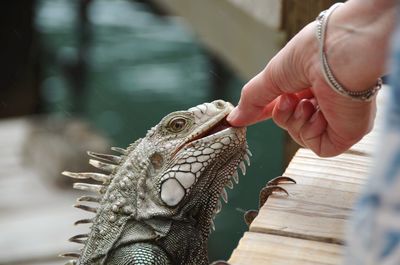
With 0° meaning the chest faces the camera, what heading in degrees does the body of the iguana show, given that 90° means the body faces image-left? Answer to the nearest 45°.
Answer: approximately 270°
